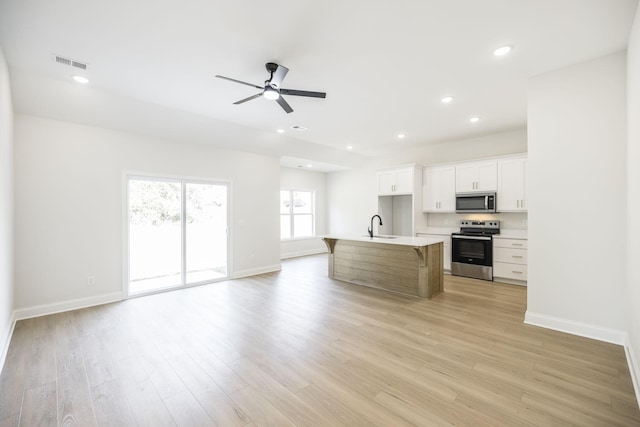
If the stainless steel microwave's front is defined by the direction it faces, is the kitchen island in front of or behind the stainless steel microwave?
in front

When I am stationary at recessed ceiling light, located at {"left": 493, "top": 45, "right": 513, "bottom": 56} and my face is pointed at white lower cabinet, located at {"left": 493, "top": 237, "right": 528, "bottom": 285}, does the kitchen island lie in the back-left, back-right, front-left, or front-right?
front-left

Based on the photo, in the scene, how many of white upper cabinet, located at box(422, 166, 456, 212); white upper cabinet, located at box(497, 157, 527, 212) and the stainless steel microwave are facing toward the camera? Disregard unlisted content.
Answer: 3

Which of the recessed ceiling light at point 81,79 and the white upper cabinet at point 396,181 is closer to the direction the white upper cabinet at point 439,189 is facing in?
the recessed ceiling light

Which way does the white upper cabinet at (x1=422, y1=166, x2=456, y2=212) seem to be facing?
toward the camera

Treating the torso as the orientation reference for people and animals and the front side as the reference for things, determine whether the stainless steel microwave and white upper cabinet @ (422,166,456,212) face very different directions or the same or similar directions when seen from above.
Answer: same or similar directions

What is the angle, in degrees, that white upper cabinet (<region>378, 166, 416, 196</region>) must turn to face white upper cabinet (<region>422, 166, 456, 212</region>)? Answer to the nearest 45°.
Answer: approximately 135° to its left

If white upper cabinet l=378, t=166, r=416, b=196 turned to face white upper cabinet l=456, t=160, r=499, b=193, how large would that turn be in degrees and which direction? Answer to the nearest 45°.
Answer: approximately 135° to its left

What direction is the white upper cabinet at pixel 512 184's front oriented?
toward the camera

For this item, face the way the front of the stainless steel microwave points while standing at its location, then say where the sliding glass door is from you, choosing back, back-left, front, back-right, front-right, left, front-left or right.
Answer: front-right

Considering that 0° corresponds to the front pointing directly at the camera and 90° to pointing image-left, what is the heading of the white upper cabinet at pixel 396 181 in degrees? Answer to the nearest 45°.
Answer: approximately 45°

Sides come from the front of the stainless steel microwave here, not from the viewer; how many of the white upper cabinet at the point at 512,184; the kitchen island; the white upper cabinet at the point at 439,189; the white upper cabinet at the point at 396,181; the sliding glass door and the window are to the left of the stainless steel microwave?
1

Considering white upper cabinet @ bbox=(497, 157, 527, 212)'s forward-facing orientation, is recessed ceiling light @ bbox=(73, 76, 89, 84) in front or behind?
in front

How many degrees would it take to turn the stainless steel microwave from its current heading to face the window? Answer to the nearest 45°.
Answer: approximately 90° to its right

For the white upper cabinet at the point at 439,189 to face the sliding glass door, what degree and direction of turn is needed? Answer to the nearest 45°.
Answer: approximately 45° to its right
